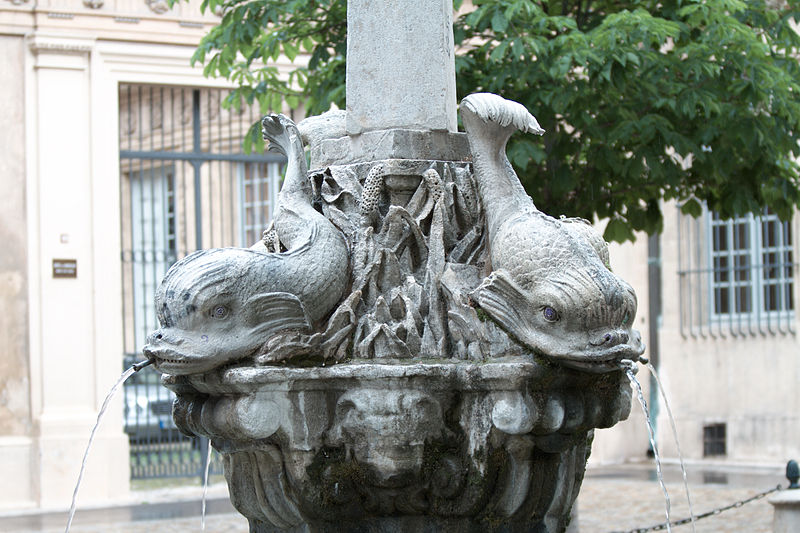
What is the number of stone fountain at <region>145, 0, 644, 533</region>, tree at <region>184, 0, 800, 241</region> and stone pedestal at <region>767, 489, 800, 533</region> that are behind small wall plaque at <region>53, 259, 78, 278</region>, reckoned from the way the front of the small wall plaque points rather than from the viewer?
0

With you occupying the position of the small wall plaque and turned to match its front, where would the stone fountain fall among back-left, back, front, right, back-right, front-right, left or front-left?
front

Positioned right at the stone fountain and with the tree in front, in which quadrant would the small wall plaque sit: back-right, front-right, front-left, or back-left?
front-left

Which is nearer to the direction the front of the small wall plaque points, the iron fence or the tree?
the tree

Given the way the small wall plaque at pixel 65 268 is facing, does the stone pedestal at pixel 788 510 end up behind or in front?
in front

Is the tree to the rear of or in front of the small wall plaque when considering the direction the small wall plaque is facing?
in front

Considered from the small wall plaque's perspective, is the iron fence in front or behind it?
behind

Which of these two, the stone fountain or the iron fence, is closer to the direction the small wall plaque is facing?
the stone fountain

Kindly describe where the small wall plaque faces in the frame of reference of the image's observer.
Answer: facing the viewer

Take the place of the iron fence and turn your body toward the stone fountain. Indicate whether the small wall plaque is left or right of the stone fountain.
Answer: right
